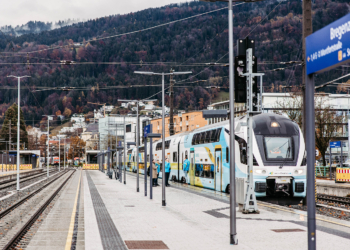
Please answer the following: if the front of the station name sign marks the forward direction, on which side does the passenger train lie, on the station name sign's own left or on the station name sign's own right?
on the station name sign's own right

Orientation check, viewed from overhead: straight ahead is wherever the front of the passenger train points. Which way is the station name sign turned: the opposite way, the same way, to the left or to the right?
to the right

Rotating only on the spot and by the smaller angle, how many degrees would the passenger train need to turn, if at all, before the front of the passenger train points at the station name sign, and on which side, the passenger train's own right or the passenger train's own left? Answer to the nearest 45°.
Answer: approximately 45° to the passenger train's own right

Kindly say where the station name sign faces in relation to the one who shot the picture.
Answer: facing the viewer and to the left of the viewer

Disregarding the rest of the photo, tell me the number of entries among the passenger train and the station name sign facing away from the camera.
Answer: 0
